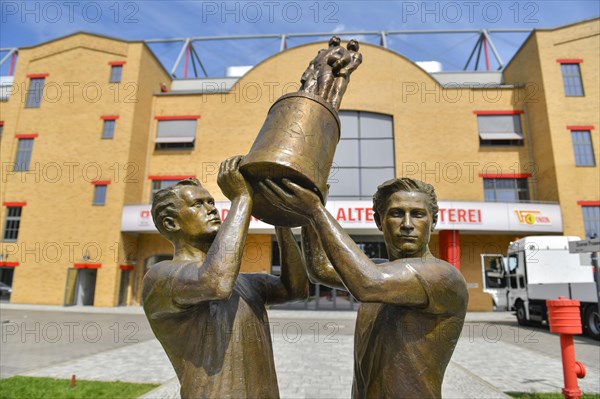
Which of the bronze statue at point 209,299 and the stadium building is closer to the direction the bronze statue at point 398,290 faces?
the bronze statue

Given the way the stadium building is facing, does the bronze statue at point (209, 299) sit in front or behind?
in front

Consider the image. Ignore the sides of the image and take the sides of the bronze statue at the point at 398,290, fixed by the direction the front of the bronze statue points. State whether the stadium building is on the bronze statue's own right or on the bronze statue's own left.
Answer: on the bronze statue's own right

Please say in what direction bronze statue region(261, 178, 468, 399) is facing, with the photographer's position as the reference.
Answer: facing the viewer and to the left of the viewer

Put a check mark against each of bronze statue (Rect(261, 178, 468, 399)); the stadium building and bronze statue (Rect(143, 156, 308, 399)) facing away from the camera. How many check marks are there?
0

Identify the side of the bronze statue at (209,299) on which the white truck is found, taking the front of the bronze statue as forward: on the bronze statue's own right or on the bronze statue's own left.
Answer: on the bronze statue's own left

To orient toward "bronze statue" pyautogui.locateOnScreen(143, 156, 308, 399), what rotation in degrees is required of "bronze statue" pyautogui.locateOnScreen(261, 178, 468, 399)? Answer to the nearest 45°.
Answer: approximately 45° to its right

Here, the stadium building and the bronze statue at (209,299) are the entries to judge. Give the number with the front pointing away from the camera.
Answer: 0

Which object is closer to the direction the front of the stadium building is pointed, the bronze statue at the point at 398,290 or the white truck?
the bronze statue

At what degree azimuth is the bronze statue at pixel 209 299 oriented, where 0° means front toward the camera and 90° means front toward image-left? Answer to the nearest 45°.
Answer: approximately 315°

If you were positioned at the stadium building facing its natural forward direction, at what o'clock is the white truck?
The white truck is roughly at 10 o'clock from the stadium building.

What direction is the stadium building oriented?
toward the camera
